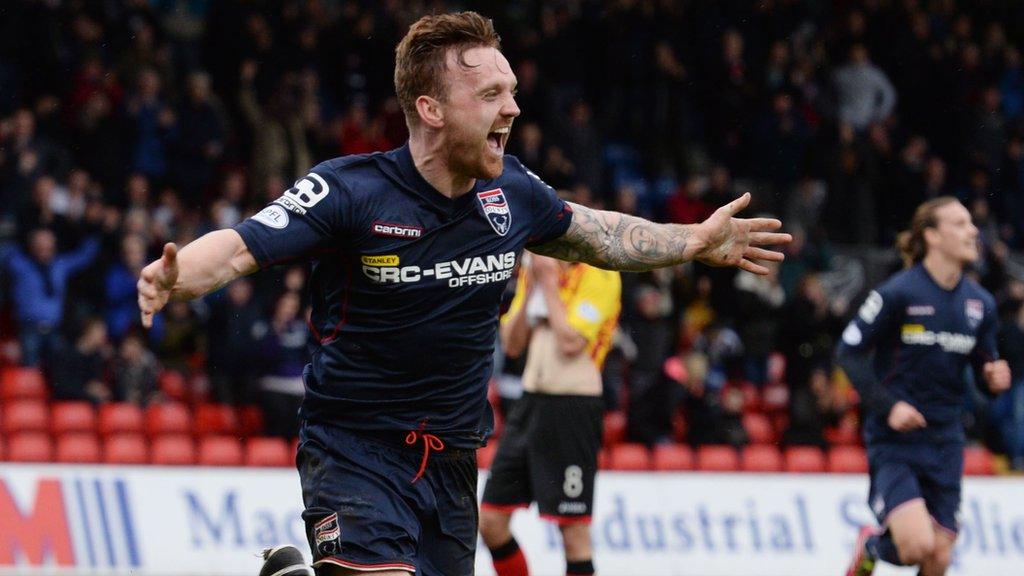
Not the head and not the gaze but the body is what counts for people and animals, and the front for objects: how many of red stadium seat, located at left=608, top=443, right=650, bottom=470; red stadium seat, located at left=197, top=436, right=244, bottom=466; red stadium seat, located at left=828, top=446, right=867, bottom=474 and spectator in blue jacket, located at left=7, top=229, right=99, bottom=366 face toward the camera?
4

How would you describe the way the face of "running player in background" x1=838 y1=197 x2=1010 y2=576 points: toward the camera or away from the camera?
toward the camera

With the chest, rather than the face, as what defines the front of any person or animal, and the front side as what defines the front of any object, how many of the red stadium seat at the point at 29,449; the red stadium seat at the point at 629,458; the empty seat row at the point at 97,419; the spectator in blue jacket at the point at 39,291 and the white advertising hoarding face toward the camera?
5

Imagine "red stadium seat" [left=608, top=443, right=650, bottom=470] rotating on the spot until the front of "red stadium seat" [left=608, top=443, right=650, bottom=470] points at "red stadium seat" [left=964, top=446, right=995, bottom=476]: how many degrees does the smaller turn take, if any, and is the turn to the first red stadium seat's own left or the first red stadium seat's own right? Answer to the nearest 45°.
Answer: approximately 90° to the first red stadium seat's own left

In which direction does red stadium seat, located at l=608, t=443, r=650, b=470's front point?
toward the camera

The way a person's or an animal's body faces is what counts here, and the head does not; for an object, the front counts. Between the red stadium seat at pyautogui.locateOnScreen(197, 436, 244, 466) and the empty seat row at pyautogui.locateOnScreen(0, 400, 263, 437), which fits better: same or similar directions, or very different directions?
same or similar directions

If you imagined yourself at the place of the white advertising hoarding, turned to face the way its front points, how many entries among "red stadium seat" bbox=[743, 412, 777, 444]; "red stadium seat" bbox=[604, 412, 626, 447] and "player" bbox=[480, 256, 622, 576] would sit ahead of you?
1

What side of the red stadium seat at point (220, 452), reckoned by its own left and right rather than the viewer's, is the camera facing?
front

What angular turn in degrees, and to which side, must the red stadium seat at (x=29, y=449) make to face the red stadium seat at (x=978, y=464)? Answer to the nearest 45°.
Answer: approximately 90° to its left

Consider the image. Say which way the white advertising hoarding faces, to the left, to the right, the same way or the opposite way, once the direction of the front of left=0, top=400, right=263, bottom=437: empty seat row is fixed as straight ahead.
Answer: the same way

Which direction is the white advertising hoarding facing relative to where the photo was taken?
toward the camera

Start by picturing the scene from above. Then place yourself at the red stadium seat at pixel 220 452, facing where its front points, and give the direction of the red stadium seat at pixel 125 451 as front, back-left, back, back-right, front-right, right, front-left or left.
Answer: right

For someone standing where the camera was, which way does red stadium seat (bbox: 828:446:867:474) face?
facing the viewer
